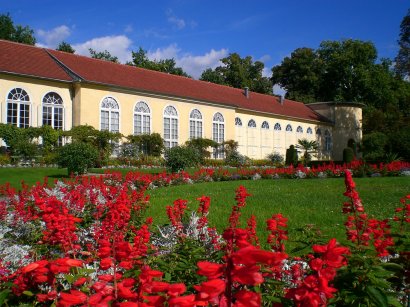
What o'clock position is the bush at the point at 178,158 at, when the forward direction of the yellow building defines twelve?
The bush is roughly at 1 o'clock from the yellow building.

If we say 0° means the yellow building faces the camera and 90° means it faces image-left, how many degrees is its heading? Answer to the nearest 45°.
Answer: approximately 315°

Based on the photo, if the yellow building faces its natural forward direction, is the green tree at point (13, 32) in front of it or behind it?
behind

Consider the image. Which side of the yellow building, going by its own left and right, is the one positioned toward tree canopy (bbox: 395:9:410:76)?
left

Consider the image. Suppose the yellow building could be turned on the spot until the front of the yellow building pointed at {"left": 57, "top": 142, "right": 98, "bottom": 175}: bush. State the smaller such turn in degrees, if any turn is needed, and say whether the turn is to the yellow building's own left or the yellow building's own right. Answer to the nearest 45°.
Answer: approximately 45° to the yellow building's own right

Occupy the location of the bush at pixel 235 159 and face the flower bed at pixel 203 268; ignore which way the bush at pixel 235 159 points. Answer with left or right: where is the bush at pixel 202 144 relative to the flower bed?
right
